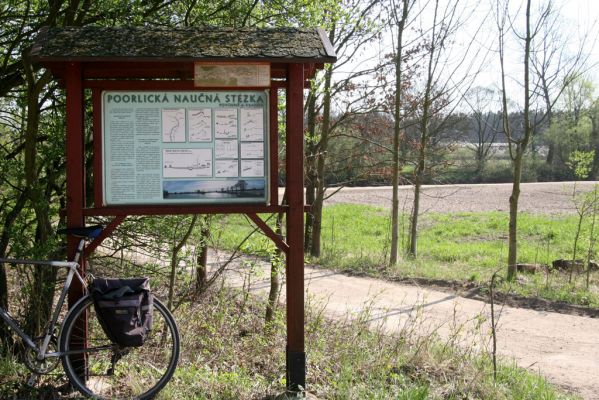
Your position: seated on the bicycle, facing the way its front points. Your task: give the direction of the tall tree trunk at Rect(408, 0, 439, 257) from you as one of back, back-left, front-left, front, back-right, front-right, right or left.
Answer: back-right

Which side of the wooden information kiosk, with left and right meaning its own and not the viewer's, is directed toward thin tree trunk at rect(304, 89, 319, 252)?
back

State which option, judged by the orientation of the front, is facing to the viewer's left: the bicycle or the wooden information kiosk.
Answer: the bicycle

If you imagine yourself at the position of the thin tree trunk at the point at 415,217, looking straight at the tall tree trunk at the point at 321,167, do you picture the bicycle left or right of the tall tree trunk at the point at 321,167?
left

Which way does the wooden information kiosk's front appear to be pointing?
toward the camera

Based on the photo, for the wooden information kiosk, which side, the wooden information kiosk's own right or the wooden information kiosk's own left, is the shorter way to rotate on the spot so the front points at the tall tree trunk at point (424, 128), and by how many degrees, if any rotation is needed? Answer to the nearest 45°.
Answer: approximately 135° to the wooden information kiosk's own left

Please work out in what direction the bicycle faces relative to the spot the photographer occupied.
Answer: facing to the left of the viewer

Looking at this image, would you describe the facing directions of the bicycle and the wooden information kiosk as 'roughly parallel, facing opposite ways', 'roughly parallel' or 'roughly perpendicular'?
roughly perpendicular

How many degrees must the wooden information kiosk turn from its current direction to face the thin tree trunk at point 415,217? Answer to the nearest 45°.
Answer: approximately 135° to its left

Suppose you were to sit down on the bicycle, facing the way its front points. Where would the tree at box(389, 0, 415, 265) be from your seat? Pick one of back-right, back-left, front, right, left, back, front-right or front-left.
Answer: back-right
